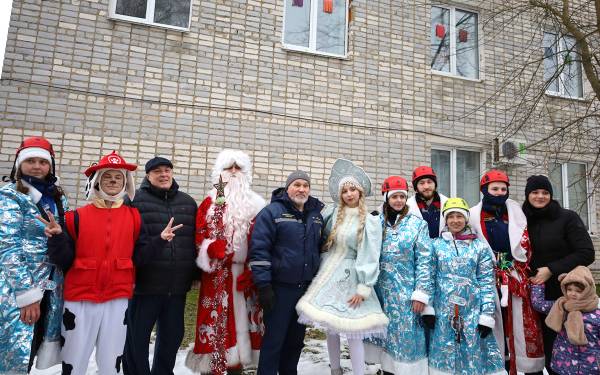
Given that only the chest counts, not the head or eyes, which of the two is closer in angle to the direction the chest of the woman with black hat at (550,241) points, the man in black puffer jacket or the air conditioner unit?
the man in black puffer jacket

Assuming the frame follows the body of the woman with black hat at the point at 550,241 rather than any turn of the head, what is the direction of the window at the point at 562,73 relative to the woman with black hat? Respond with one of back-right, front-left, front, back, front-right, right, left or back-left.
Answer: back-right

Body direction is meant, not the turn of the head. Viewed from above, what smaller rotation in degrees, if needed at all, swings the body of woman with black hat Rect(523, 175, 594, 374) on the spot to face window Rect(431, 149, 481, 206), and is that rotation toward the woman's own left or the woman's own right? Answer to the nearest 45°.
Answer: approximately 135° to the woman's own right

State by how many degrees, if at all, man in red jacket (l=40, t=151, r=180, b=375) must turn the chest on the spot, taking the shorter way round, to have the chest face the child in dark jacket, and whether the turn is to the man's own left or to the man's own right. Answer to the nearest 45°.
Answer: approximately 90° to the man's own left

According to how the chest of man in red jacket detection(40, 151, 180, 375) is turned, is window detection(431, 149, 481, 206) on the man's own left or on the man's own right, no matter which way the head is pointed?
on the man's own left

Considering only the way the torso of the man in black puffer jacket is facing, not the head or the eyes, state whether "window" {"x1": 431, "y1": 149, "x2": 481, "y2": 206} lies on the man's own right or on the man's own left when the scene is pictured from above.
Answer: on the man's own left
